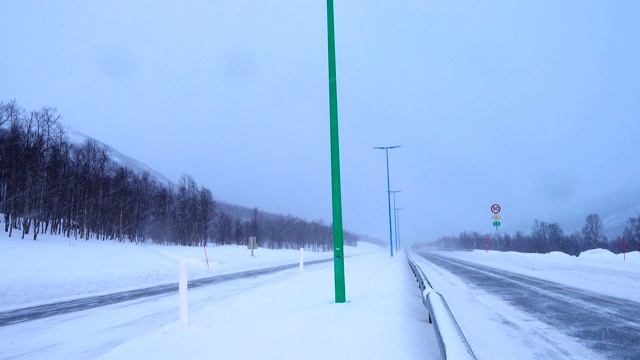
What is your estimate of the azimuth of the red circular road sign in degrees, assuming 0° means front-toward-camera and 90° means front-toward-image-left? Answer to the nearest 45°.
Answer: approximately 0°

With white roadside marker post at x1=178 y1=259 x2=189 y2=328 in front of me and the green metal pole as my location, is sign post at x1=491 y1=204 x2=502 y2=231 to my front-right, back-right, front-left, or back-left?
back-right

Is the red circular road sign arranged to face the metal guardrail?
yes
